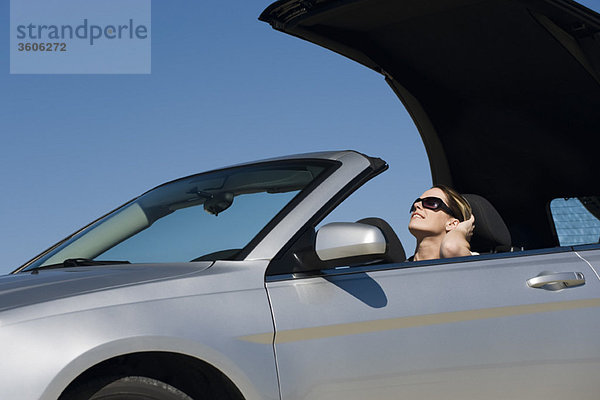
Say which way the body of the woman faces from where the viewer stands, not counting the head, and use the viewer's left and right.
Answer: facing the viewer and to the left of the viewer

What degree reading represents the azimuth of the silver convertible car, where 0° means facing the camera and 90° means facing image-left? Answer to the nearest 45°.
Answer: approximately 45°

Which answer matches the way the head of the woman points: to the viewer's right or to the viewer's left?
to the viewer's left
